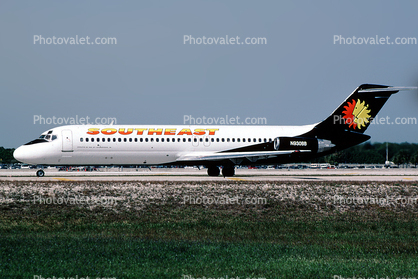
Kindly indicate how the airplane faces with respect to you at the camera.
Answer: facing to the left of the viewer
